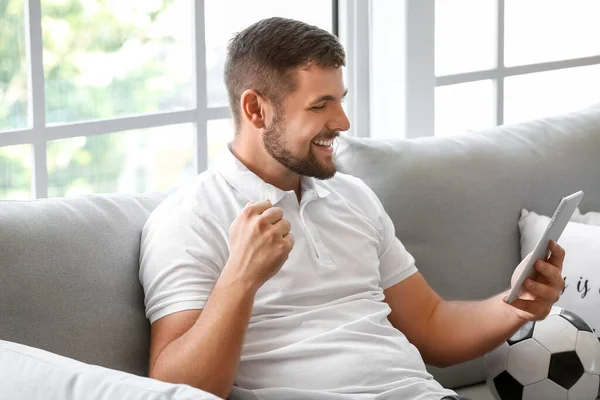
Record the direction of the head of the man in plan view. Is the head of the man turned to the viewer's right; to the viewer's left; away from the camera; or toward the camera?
to the viewer's right

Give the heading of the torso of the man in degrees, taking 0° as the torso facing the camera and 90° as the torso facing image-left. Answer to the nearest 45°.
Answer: approximately 315°

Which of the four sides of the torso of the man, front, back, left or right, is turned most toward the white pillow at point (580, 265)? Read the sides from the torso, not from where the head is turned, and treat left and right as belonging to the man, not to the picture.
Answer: left

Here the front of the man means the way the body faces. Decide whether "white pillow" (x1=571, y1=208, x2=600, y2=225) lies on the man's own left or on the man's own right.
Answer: on the man's own left
